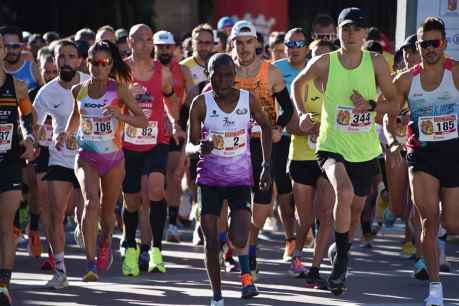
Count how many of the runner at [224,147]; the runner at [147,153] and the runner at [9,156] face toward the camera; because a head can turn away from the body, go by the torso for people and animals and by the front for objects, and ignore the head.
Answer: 3

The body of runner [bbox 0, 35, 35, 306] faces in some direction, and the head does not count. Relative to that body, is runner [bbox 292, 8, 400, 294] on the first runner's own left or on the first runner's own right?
on the first runner's own left

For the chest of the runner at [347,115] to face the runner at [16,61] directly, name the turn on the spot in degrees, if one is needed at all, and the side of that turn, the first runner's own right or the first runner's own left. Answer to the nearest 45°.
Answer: approximately 135° to the first runner's own right

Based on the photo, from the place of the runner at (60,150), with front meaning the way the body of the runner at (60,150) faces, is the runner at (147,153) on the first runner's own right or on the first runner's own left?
on the first runner's own left

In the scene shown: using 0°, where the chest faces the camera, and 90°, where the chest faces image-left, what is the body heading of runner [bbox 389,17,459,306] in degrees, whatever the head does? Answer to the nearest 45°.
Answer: approximately 0°

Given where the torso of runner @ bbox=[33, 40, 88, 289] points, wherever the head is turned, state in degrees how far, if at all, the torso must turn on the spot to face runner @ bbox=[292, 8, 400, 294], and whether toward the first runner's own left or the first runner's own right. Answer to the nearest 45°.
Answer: approximately 45° to the first runner's own left

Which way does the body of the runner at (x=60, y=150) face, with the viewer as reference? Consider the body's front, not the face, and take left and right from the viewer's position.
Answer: facing the viewer

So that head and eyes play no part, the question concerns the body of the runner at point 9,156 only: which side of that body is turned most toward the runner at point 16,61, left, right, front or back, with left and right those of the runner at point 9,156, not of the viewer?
back
